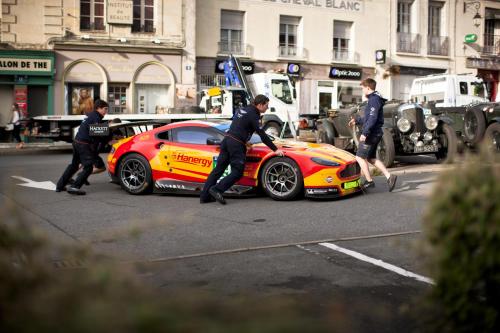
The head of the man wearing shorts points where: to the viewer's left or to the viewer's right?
to the viewer's left

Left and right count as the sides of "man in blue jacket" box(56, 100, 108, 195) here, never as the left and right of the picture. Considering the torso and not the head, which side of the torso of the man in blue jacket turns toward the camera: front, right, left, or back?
right

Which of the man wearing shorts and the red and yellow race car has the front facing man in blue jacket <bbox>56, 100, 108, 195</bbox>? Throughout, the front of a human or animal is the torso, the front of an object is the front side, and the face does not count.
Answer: the man wearing shorts

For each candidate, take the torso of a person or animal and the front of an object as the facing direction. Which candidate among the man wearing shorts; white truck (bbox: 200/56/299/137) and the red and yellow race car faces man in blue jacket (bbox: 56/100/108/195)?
the man wearing shorts

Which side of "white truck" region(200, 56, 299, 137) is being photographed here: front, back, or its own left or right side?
right

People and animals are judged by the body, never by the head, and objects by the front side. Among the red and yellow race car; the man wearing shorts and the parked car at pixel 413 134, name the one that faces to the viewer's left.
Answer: the man wearing shorts

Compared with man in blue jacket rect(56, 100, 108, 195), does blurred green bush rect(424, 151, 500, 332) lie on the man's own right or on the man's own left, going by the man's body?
on the man's own right

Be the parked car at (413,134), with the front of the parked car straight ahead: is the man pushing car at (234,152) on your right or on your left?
on your right

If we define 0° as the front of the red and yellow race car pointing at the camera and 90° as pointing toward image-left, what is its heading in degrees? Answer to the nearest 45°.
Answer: approximately 315°

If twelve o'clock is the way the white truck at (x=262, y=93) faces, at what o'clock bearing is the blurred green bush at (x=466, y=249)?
The blurred green bush is roughly at 3 o'clock from the white truck.

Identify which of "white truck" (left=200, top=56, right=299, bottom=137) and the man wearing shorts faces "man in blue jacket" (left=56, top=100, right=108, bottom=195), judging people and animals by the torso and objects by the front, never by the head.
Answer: the man wearing shorts

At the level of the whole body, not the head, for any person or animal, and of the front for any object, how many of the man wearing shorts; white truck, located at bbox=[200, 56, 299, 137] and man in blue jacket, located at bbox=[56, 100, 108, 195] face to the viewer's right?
2

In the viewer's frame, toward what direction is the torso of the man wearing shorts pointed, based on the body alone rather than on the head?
to the viewer's left

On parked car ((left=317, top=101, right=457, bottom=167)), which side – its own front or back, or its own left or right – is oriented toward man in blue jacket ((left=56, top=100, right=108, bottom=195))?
right

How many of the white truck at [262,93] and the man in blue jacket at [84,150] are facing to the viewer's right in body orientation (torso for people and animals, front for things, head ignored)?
2
